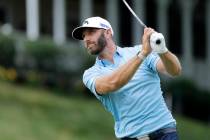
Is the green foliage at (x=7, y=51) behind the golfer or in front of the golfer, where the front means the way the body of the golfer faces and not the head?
behind

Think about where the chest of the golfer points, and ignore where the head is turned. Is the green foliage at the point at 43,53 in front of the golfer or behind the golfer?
behind
